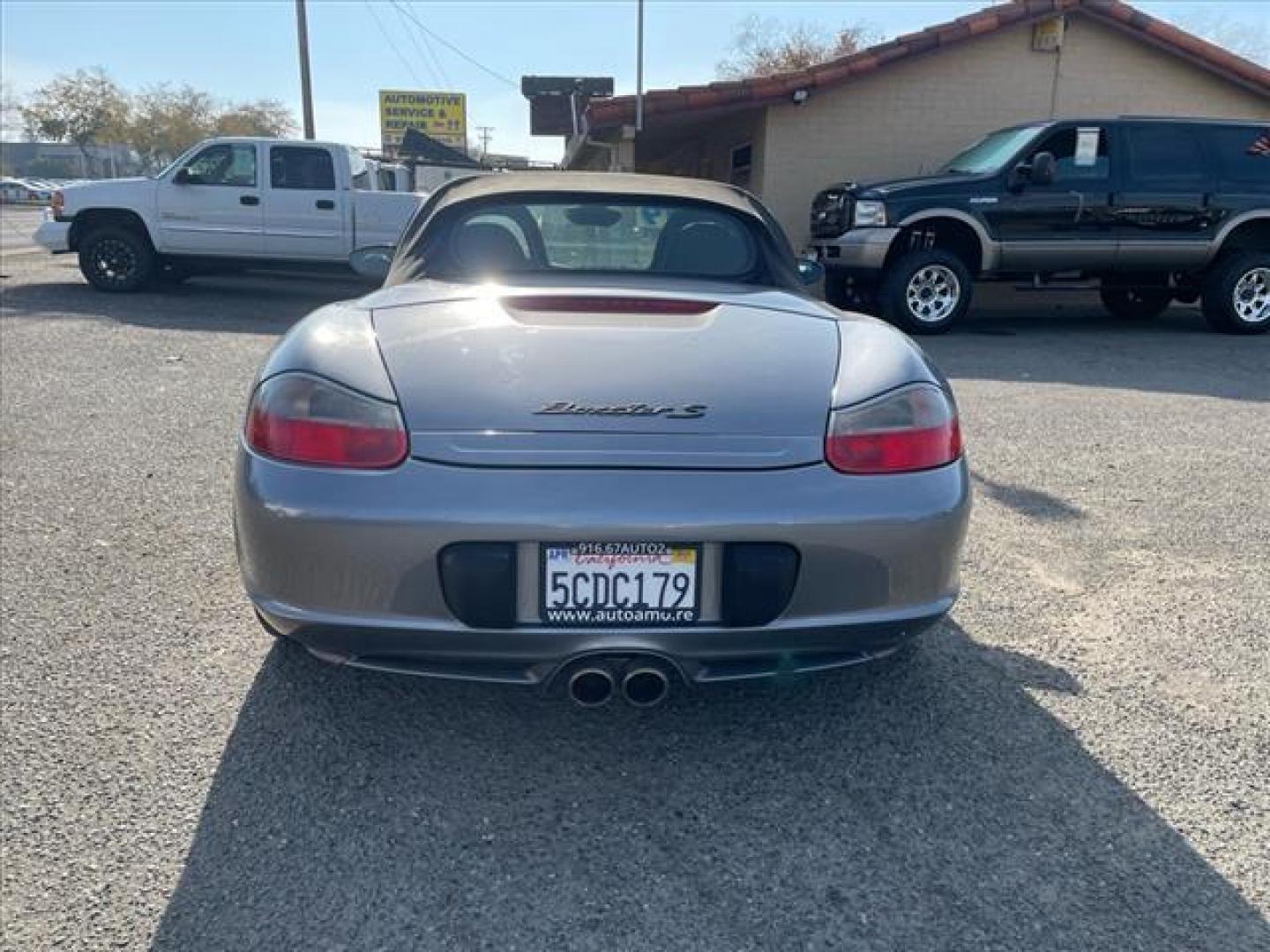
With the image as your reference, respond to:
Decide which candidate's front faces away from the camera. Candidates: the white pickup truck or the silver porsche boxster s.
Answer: the silver porsche boxster s

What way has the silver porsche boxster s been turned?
away from the camera

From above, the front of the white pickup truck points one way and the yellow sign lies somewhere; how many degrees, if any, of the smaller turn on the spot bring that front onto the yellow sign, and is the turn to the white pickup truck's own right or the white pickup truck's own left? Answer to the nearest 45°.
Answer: approximately 90° to the white pickup truck's own right

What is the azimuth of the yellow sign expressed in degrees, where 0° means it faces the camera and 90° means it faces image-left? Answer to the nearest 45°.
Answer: approximately 0°

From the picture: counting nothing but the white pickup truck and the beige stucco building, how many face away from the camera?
0

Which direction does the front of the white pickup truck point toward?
to the viewer's left

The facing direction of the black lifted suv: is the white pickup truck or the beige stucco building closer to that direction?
the white pickup truck

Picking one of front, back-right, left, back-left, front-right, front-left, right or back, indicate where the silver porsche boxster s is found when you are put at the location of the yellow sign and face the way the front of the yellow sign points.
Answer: front

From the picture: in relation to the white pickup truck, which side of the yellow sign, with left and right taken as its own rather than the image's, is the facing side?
front

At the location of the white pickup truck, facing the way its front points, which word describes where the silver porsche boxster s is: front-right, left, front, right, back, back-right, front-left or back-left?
left

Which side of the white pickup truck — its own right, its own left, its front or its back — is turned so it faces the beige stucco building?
back

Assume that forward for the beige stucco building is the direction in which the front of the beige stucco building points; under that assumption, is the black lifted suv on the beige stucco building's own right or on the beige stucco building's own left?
on the beige stucco building's own left
